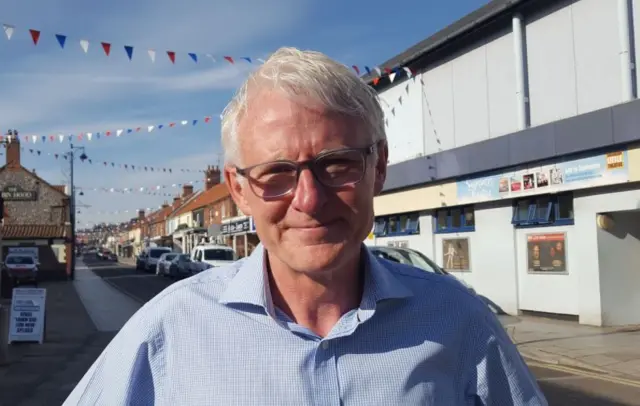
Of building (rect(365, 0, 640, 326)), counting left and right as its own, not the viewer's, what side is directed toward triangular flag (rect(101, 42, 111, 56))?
front

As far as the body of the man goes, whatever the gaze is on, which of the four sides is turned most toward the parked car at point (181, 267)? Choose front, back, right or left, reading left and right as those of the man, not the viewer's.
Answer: back

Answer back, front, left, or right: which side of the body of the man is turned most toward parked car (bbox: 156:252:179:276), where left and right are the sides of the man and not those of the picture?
back

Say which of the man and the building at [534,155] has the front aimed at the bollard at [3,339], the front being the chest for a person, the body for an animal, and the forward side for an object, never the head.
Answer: the building

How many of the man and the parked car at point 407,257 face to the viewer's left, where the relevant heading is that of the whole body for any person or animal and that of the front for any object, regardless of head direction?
0

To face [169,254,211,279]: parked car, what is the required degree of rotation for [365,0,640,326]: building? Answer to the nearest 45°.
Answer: approximately 90° to its right

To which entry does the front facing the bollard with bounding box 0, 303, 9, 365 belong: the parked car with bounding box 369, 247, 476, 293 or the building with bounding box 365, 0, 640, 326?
the building

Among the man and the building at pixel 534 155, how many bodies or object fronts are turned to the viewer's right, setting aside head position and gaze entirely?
0

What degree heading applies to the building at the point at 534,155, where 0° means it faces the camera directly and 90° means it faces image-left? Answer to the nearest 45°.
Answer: approximately 45°

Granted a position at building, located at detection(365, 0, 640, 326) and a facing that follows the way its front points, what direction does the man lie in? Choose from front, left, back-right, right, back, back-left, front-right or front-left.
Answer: front-left

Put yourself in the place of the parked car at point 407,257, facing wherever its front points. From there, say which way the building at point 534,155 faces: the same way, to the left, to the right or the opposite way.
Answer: to the right
